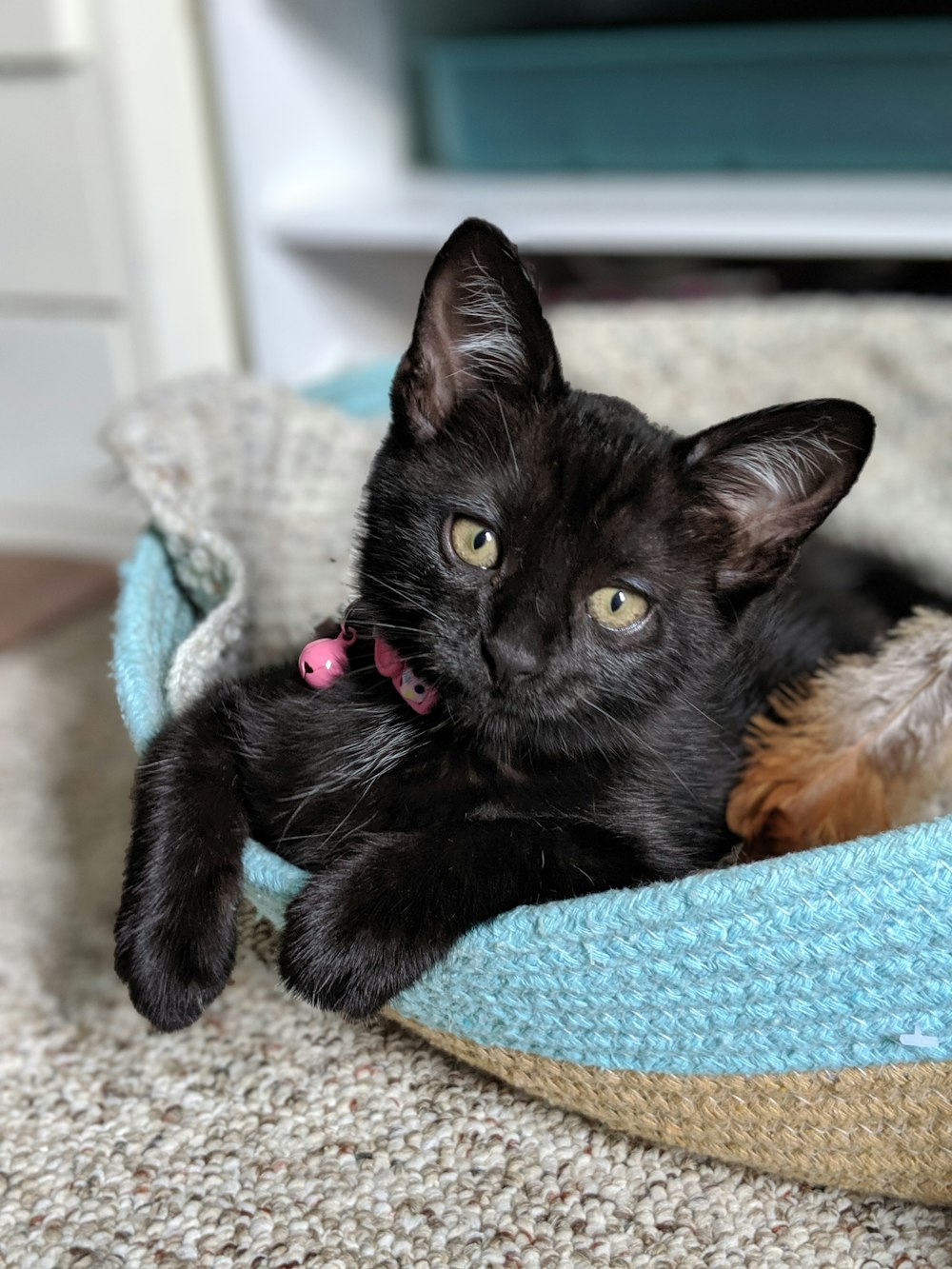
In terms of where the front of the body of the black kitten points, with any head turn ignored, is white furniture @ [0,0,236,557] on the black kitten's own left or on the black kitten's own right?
on the black kitten's own right

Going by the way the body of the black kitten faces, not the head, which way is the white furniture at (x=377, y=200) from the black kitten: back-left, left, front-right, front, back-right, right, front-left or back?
back-right

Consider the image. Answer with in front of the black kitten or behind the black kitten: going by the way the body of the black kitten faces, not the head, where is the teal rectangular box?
behind

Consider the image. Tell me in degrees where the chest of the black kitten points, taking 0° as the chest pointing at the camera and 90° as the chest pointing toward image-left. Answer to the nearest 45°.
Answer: approximately 45°
